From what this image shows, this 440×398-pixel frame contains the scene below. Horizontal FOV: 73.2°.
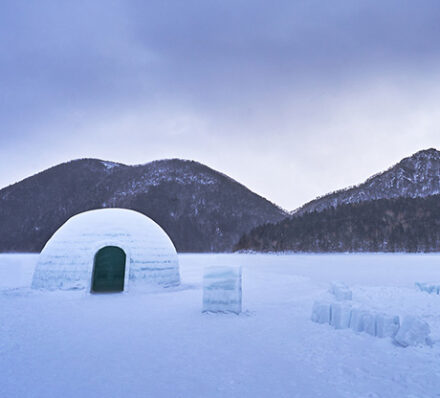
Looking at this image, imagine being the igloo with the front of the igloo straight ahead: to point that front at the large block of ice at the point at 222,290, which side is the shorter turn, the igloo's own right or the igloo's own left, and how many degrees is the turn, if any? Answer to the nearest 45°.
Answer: approximately 45° to the igloo's own left

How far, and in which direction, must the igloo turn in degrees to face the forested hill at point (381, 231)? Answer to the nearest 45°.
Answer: approximately 135° to its left

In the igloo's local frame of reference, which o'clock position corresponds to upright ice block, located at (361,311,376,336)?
The upright ice block is roughly at 11 o'clock from the igloo.

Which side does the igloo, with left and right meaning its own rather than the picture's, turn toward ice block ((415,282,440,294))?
left

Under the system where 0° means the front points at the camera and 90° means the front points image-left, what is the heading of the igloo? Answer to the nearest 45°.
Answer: approximately 0°

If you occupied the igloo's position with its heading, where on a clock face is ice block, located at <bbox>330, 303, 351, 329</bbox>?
The ice block is roughly at 11 o'clock from the igloo.

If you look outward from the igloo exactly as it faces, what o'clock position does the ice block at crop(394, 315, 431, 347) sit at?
The ice block is roughly at 11 o'clock from the igloo.
